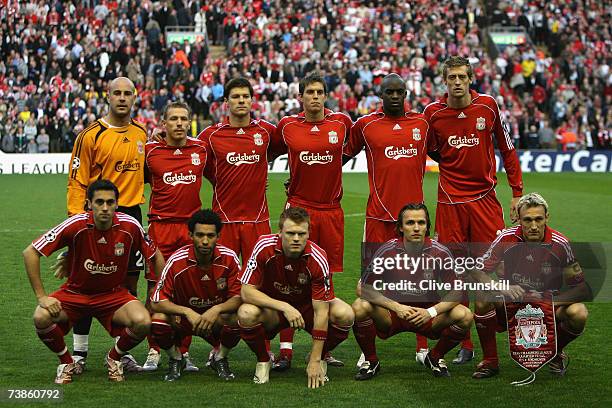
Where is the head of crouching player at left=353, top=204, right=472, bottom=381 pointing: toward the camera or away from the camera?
toward the camera

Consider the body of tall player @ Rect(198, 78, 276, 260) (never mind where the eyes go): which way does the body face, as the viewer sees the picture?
toward the camera

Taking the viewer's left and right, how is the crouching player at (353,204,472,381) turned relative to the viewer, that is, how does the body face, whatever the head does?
facing the viewer

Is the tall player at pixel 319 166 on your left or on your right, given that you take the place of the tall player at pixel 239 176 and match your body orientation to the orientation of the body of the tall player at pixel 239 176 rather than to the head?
on your left

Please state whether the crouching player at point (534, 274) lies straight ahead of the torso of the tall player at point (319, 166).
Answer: no

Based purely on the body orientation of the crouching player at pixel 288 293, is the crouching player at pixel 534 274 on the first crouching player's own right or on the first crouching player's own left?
on the first crouching player's own left

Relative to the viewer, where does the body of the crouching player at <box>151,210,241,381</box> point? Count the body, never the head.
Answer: toward the camera

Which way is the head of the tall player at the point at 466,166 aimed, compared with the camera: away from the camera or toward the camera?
toward the camera

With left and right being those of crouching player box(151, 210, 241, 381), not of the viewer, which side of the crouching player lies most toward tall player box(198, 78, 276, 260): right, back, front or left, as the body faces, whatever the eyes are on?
back

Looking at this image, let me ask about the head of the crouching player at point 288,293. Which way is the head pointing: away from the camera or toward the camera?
toward the camera

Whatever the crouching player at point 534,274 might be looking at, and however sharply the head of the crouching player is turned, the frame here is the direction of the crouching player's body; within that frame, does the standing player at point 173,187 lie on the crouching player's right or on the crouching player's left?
on the crouching player's right

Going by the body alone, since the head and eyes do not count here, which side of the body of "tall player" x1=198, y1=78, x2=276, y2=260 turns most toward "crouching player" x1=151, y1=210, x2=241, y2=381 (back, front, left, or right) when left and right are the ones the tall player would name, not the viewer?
front

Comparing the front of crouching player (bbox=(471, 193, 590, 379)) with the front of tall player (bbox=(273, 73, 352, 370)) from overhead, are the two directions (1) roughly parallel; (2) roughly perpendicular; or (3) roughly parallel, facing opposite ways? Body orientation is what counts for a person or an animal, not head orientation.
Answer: roughly parallel

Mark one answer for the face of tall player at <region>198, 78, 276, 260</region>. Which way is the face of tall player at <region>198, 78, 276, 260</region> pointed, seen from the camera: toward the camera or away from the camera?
toward the camera

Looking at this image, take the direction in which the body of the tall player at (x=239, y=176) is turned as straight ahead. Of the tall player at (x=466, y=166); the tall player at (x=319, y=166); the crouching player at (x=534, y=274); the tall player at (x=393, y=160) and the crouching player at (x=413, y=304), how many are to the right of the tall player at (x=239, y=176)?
0

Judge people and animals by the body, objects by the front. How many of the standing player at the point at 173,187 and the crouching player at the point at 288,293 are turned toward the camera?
2

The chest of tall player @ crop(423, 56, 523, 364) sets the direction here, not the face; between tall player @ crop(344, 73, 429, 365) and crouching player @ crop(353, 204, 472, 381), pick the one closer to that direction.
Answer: the crouching player

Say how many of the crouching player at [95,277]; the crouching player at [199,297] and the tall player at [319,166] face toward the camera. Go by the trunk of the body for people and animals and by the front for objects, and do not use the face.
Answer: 3

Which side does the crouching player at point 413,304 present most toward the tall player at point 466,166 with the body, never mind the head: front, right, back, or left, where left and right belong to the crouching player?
back

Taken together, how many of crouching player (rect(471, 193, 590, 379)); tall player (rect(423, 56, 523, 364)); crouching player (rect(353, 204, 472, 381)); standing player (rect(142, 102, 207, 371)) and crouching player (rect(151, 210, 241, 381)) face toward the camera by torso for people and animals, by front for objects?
5

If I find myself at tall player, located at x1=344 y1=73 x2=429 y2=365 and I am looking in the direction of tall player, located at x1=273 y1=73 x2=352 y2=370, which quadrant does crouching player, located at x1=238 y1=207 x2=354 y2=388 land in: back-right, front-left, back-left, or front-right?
front-left

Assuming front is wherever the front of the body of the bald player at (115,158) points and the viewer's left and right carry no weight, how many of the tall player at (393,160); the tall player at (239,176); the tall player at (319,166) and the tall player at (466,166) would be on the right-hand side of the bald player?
0

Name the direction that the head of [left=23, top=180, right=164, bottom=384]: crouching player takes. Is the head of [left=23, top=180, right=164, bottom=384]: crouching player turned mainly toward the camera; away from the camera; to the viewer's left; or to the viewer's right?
toward the camera

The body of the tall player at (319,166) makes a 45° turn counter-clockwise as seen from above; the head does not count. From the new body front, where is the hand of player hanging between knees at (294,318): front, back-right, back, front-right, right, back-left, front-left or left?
front-right
